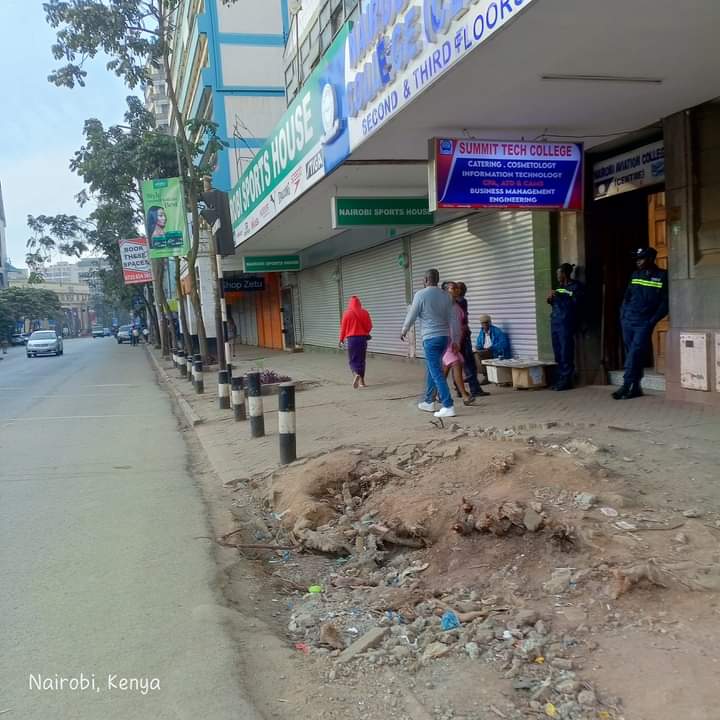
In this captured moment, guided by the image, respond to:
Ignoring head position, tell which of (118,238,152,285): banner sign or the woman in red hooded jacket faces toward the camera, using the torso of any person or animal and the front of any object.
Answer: the banner sign

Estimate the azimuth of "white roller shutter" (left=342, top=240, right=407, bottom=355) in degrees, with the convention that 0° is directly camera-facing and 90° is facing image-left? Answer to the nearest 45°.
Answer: approximately 45°

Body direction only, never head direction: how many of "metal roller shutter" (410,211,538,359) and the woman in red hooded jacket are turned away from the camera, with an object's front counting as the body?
1

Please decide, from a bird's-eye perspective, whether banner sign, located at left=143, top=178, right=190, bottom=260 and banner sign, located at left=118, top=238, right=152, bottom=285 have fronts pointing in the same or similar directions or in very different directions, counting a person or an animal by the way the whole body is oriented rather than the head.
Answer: same or similar directions

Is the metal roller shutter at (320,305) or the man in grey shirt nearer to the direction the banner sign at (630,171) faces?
the man in grey shirt

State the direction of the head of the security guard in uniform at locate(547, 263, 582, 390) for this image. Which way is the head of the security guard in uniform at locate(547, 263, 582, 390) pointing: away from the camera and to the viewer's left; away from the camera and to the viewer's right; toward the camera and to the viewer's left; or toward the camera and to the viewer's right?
toward the camera and to the viewer's left

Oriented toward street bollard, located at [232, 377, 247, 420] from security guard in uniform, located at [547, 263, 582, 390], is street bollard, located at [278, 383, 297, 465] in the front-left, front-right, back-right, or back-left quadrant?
front-left

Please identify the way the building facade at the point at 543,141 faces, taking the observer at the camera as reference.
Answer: facing the viewer and to the left of the viewer

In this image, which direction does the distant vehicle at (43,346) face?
toward the camera

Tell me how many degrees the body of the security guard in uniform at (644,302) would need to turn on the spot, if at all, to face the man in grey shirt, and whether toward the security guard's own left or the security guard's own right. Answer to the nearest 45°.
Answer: approximately 45° to the security guard's own right

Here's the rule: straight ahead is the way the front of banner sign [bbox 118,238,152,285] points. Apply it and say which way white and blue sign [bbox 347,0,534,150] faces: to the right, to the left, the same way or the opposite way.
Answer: to the right

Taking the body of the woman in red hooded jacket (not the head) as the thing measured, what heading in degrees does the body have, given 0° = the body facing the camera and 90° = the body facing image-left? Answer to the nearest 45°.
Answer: approximately 180°

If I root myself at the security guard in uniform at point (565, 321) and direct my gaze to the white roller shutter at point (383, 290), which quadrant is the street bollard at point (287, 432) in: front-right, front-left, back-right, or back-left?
back-left
